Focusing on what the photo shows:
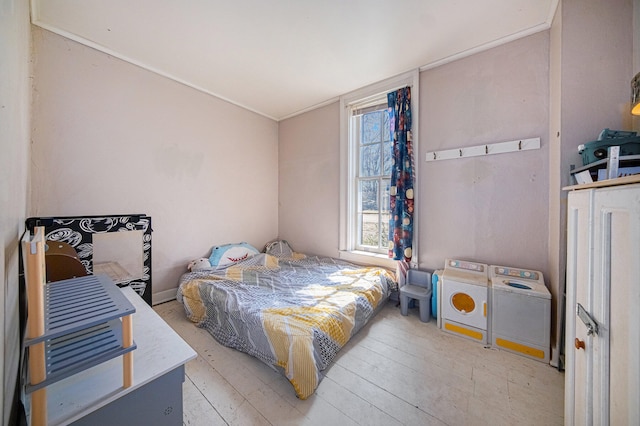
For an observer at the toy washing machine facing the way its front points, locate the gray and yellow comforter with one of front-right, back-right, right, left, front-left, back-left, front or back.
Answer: front-right

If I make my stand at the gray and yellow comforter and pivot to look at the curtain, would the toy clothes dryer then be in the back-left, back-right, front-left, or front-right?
front-right

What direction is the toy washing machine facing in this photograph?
toward the camera

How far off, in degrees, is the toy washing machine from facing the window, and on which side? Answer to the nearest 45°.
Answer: approximately 90° to its right

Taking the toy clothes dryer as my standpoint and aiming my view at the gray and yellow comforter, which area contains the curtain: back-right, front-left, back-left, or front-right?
front-right
